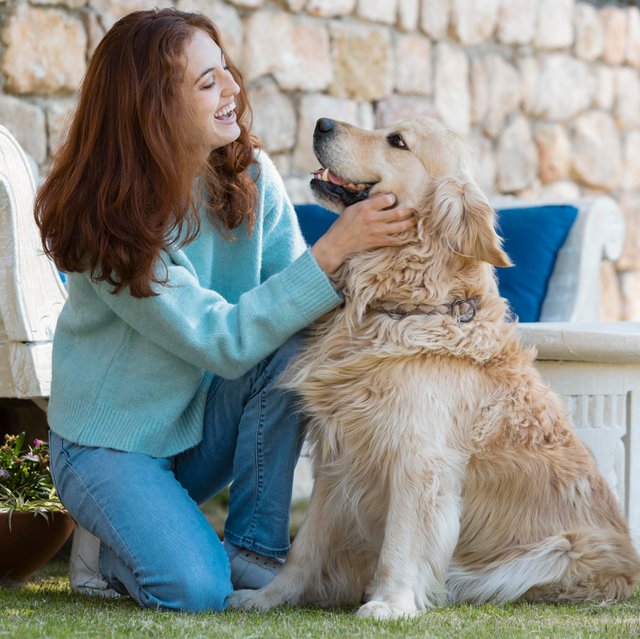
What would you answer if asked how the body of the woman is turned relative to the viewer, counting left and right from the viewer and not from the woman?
facing the viewer and to the right of the viewer

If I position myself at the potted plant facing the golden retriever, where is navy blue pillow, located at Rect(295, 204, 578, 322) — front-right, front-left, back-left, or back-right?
front-left

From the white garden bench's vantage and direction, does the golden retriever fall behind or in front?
in front

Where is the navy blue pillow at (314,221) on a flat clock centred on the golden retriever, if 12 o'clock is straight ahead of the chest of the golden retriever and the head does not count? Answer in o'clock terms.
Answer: The navy blue pillow is roughly at 4 o'clock from the golden retriever.

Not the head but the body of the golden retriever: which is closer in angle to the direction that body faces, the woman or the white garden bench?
the woman

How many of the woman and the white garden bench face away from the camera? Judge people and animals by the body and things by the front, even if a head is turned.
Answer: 0

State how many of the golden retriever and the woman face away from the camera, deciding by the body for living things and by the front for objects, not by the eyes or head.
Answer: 0

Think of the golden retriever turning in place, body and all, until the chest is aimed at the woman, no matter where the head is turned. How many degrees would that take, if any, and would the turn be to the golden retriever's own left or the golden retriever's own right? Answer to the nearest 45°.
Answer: approximately 45° to the golden retriever's own right

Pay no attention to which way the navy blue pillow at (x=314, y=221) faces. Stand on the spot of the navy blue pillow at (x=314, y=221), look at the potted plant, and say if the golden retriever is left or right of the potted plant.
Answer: left

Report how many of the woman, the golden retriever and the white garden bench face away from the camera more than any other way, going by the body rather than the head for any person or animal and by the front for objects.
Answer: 0

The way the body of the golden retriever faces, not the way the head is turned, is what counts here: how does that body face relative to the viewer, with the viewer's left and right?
facing the viewer and to the left of the viewer

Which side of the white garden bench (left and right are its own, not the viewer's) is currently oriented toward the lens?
front

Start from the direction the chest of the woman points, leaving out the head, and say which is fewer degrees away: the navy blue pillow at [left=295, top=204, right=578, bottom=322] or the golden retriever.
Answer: the golden retriever

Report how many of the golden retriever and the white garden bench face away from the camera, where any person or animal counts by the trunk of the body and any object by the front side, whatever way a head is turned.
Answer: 0

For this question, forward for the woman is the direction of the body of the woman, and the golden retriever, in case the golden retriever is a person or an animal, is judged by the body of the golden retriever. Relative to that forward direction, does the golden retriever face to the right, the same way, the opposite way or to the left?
to the right

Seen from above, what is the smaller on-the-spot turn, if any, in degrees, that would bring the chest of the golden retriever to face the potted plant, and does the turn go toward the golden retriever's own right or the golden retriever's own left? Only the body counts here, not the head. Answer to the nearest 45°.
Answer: approximately 45° to the golden retriever's own right
